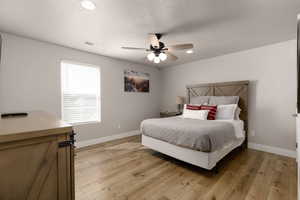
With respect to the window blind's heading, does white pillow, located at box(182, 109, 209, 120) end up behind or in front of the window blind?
in front

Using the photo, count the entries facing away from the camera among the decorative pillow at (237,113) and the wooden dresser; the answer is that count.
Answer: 0

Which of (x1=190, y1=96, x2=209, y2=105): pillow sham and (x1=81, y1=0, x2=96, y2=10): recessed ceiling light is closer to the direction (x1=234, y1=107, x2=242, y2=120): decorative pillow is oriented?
the recessed ceiling light

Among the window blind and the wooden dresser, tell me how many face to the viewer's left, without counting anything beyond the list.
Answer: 0

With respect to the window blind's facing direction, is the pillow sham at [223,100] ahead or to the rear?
ahead

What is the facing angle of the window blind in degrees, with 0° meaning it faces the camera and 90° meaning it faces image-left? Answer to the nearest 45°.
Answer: approximately 315°

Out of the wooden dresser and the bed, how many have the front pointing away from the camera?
0

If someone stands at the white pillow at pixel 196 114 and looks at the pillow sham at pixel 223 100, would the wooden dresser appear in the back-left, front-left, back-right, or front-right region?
back-right

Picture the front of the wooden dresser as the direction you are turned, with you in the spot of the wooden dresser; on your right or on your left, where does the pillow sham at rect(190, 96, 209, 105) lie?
on your left
